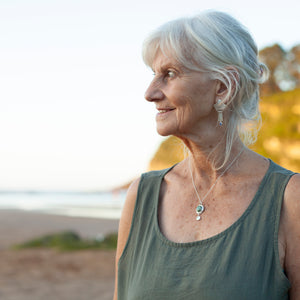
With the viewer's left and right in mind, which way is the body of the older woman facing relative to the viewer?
facing the viewer and to the left of the viewer

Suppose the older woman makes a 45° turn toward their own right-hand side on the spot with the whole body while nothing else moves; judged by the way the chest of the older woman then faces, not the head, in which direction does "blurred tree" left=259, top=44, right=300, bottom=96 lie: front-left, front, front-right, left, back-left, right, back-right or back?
right

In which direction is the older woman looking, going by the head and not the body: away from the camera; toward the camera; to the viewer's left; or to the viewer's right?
to the viewer's left

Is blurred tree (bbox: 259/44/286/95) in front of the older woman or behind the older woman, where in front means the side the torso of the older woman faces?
behind
